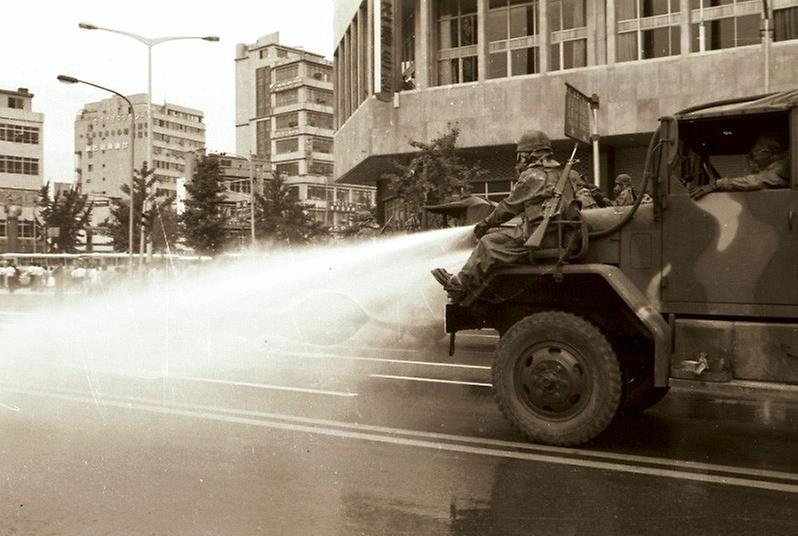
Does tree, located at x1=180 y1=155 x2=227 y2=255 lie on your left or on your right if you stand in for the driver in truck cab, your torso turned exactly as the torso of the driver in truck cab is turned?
on your right

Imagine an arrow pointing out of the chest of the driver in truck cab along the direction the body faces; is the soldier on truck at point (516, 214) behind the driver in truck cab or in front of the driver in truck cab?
in front

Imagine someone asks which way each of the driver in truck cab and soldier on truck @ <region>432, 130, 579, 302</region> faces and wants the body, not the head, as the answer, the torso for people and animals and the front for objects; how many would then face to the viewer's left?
2

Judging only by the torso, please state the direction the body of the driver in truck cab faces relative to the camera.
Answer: to the viewer's left

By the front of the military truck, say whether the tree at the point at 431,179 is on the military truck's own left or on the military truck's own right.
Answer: on the military truck's own right

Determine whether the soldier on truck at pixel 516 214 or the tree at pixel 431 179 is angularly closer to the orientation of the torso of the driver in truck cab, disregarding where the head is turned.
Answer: the soldier on truck

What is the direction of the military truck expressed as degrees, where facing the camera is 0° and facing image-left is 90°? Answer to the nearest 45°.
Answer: approximately 90°

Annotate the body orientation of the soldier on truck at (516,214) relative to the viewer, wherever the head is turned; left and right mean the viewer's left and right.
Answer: facing to the left of the viewer

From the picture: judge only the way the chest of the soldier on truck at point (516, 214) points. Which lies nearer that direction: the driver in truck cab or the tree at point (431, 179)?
the tree

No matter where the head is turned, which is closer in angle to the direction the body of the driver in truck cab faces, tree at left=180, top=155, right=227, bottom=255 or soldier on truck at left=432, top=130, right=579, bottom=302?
the soldier on truck

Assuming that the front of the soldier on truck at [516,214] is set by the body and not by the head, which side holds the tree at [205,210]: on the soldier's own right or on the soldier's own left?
on the soldier's own right
